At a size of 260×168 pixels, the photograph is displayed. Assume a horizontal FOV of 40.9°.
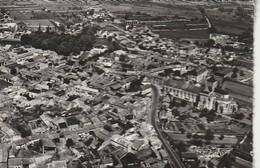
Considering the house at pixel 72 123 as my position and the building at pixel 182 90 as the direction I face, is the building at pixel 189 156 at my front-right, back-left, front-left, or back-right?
front-right

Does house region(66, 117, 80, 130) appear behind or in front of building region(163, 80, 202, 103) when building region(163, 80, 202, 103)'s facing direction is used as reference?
in front

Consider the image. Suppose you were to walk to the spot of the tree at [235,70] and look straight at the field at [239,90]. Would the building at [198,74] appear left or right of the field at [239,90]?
right

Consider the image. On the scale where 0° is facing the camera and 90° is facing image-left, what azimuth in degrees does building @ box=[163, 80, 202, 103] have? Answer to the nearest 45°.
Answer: approximately 45°

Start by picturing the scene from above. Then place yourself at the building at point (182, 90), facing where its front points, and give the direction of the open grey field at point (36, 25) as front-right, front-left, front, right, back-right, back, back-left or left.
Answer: right

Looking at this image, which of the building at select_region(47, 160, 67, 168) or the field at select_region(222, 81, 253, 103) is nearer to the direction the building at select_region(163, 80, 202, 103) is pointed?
the building

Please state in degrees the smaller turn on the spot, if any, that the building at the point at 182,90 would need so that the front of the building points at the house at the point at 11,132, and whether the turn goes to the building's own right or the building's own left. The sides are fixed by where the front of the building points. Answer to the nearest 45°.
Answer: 0° — it already faces it

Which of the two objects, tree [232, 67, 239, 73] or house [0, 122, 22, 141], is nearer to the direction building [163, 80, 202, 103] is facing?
the house

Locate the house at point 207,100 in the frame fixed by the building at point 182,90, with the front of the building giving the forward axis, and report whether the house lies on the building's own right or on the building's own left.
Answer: on the building's own left

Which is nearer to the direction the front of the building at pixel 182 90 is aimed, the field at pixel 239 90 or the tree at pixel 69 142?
the tree

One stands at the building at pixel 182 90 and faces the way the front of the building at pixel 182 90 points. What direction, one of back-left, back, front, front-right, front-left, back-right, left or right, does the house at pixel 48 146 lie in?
front

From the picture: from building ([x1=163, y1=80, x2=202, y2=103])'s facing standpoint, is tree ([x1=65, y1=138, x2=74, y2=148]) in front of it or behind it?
in front

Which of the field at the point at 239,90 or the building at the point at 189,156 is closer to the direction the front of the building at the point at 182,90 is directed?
the building
